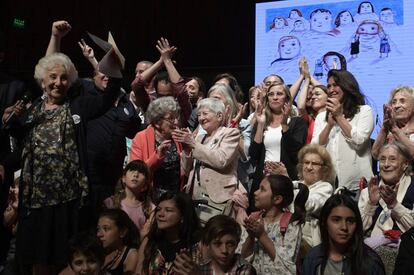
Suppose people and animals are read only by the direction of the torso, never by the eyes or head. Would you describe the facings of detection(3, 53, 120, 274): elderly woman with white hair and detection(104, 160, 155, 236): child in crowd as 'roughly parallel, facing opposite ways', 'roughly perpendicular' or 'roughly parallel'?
roughly parallel

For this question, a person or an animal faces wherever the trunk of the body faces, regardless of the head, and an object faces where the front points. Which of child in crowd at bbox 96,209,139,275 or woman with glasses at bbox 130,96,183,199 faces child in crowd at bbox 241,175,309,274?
the woman with glasses

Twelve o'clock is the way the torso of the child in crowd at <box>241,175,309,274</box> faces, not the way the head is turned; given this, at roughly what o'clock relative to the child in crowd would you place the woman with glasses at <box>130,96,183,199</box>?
The woman with glasses is roughly at 3 o'clock from the child in crowd.

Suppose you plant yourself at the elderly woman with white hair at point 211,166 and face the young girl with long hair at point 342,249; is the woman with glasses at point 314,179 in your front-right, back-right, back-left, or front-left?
front-left

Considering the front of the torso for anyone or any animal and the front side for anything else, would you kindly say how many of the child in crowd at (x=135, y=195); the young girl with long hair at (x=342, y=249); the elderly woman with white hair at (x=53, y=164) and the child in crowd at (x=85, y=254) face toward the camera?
4

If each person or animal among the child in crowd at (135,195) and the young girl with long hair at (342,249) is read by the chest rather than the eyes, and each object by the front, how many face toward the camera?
2

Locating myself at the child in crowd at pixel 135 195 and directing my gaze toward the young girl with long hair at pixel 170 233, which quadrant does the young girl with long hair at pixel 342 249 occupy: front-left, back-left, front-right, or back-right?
front-left

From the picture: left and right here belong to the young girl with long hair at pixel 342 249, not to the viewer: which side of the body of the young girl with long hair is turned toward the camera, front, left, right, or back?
front

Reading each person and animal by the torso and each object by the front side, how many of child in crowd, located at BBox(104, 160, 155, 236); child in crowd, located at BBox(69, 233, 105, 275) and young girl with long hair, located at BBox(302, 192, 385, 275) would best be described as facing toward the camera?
3

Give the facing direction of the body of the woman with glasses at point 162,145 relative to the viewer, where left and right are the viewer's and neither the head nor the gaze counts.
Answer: facing the viewer and to the right of the viewer

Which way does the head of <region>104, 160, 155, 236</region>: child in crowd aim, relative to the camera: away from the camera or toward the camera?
toward the camera

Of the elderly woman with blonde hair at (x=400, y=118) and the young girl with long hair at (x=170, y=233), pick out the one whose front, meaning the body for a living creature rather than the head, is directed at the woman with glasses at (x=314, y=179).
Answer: the elderly woman with blonde hair

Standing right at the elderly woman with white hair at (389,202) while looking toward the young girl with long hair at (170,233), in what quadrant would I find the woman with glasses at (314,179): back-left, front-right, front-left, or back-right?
front-right

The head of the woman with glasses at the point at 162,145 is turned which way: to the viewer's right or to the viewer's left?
to the viewer's right

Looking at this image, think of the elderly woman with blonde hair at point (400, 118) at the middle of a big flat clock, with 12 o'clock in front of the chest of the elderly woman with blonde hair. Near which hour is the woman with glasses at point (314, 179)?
The woman with glasses is roughly at 12 o'clock from the elderly woman with blonde hair.

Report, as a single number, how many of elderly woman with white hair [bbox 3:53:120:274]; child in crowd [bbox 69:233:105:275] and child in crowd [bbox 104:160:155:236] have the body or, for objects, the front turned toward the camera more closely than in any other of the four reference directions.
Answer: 3

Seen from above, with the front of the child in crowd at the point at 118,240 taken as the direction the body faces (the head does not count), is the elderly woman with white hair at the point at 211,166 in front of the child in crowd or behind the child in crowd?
behind

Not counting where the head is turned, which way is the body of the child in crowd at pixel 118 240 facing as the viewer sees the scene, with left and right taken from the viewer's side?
facing the viewer and to the left of the viewer
